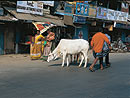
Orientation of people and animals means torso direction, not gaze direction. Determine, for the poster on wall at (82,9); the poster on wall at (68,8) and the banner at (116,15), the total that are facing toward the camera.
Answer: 3

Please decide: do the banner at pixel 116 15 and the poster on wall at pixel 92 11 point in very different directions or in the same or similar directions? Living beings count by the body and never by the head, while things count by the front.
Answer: same or similar directions

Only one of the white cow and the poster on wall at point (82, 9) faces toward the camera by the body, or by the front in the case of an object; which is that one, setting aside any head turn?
the poster on wall

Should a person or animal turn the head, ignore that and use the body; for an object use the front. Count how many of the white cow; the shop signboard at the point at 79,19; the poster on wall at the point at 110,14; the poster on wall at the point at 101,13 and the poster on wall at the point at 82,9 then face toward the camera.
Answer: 4

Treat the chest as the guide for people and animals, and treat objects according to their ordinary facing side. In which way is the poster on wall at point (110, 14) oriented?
toward the camera

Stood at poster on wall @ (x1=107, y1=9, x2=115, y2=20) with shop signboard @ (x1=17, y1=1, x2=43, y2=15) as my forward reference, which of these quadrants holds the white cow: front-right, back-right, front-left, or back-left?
front-left

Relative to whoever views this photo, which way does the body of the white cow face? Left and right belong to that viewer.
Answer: facing to the left of the viewer

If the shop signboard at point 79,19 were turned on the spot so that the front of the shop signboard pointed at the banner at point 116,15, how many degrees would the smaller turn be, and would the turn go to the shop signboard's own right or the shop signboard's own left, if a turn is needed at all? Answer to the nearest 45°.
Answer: approximately 135° to the shop signboard's own left

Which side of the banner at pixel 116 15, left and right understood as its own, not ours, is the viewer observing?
front

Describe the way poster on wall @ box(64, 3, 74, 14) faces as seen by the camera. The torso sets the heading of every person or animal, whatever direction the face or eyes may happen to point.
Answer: facing the viewer

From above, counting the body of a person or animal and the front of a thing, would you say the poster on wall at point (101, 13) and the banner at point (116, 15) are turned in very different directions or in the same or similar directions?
same or similar directions

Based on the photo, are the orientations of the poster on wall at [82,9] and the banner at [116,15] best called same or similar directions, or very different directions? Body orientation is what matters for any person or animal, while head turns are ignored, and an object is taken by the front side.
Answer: same or similar directions

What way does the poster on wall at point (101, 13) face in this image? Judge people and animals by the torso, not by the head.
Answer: toward the camera
